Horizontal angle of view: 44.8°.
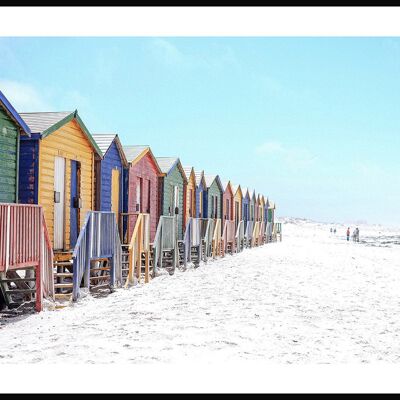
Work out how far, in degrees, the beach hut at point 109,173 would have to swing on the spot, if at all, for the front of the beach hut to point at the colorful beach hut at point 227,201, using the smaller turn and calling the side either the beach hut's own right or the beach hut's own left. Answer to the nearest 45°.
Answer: approximately 90° to the beach hut's own left

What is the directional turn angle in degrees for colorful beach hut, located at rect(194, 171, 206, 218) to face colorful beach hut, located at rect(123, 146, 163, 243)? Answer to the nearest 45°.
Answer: approximately 45° to its right

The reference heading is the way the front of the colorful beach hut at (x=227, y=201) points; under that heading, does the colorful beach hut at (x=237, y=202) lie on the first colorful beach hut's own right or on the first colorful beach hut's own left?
on the first colorful beach hut's own left

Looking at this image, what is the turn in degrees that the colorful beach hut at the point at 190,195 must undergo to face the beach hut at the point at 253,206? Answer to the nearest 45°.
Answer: approximately 135° to its left

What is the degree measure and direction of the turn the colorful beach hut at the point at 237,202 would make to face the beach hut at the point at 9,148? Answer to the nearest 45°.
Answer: approximately 45° to its right

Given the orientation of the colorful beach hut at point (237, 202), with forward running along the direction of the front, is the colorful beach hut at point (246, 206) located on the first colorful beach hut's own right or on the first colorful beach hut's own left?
on the first colorful beach hut's own left

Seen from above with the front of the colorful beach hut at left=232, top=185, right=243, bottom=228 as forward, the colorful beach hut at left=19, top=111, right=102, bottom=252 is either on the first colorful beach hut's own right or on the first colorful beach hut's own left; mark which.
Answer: on the first colorful beach hut's own right

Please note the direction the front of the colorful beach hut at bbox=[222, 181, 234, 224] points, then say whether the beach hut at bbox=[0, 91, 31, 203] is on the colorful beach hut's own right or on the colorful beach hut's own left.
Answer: on the colorful beach hut's own right

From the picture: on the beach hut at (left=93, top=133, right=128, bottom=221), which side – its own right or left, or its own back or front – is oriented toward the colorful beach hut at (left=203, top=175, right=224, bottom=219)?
left
